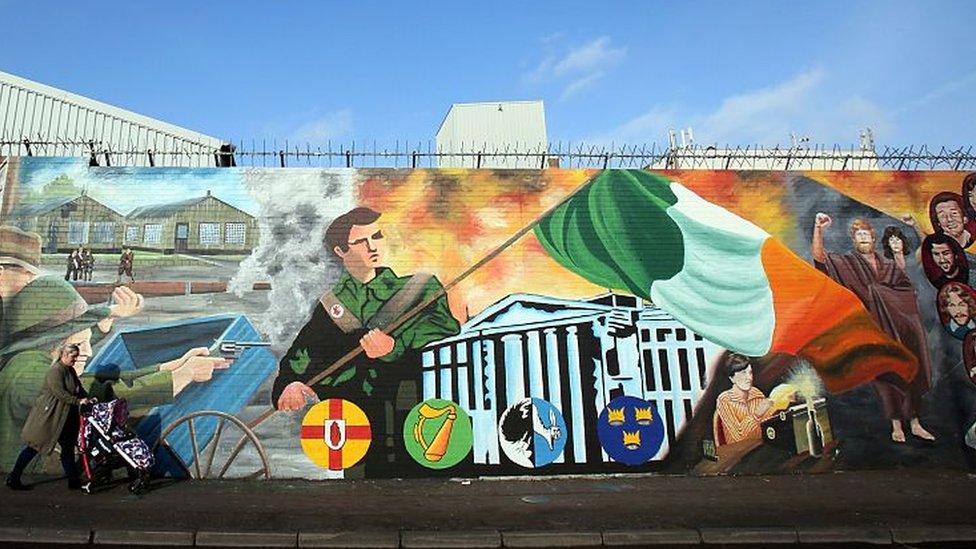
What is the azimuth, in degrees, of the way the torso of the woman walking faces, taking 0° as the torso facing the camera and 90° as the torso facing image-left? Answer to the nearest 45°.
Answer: approximately 270°
